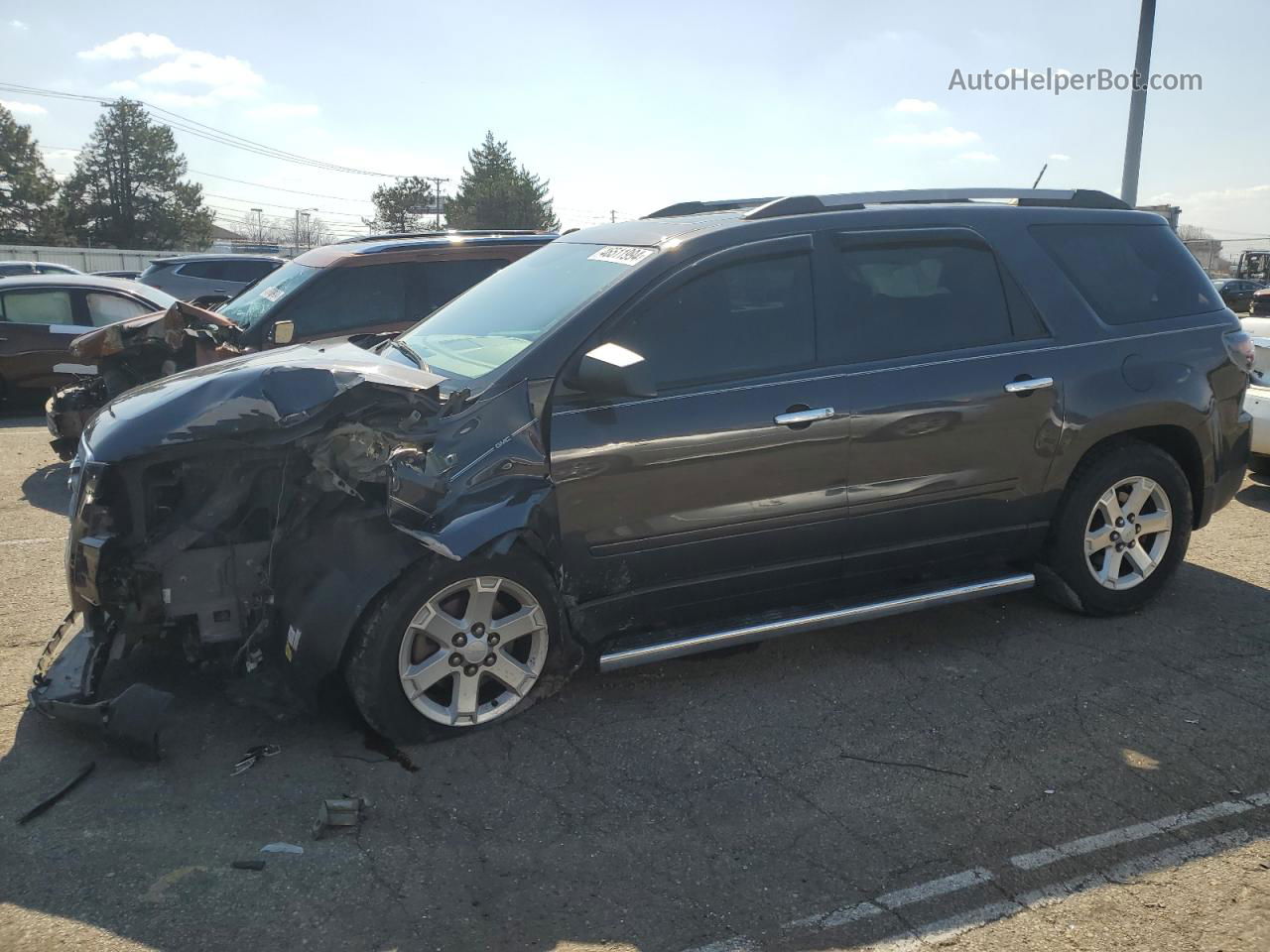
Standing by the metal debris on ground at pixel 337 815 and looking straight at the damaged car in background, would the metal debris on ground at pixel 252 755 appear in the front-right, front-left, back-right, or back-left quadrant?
front-left

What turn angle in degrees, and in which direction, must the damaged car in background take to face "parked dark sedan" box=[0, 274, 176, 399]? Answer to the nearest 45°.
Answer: approximately 90° to its right

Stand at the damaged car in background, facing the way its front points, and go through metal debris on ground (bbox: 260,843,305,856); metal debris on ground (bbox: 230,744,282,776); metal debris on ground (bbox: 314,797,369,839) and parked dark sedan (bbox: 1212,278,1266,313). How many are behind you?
1

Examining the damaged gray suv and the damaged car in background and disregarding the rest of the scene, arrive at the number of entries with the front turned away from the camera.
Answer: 0

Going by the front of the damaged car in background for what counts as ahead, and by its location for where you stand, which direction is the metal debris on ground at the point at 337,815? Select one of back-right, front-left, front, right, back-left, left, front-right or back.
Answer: front-left

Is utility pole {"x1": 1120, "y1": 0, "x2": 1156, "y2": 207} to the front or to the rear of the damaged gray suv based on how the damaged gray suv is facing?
to the rear

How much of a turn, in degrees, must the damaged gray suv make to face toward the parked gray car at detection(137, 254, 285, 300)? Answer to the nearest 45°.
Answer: approximately 90° to its right

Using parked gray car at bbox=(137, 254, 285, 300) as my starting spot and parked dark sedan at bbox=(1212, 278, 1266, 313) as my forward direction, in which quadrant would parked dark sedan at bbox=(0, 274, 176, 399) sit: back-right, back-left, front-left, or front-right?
back-right

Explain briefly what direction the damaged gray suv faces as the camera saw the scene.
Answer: facing the viewer and to the left of the viewer

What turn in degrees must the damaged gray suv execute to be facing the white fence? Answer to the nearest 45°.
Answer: approximately 90° to its right

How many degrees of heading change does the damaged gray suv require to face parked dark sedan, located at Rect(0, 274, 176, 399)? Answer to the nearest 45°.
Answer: approximately 90° to its right

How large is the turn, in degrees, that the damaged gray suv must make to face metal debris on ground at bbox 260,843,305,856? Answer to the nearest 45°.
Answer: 0° — it already faces it
